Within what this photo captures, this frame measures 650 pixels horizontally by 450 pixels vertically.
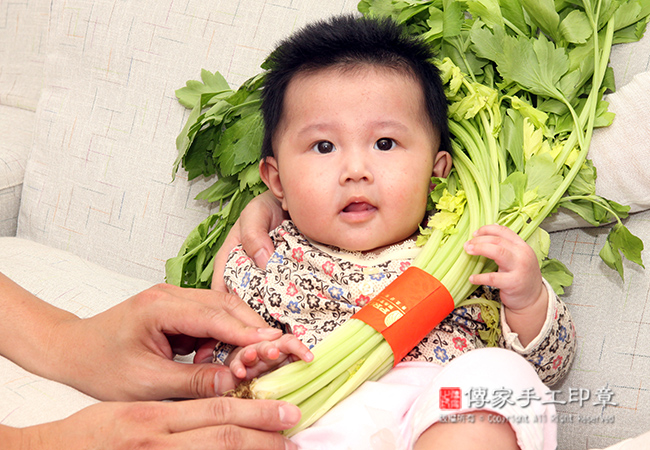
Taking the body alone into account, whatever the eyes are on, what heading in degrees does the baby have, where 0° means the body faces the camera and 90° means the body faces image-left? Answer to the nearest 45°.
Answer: approximately 0°
